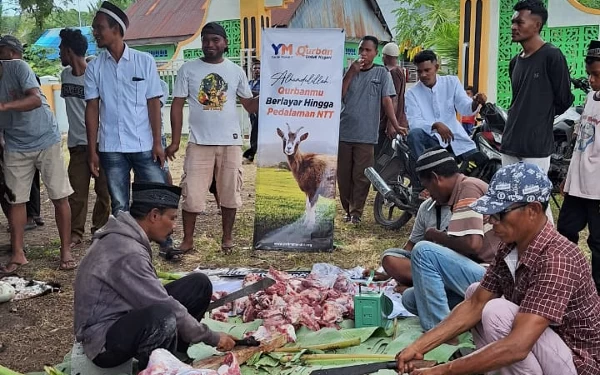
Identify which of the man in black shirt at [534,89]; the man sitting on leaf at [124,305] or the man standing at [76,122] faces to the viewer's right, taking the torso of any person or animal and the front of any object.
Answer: the man sitting on leaf

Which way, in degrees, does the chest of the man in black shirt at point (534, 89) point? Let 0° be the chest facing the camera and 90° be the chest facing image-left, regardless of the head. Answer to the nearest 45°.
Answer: approximately 45°

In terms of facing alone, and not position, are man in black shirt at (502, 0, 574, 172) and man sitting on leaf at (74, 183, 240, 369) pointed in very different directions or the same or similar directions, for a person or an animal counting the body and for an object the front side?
very different directions

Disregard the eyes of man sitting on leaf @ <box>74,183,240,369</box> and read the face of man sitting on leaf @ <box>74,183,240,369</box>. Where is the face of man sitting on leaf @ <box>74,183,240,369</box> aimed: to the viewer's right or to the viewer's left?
to the viewer's right

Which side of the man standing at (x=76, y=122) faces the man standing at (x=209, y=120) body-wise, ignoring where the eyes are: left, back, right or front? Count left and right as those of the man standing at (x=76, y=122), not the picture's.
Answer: left

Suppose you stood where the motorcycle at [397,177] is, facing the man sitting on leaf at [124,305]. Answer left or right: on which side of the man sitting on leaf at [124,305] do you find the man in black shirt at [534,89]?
left

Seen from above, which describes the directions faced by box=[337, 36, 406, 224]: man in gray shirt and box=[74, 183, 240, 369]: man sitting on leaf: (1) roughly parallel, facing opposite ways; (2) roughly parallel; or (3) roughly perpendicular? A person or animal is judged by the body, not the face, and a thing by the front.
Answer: roughly perpendicular

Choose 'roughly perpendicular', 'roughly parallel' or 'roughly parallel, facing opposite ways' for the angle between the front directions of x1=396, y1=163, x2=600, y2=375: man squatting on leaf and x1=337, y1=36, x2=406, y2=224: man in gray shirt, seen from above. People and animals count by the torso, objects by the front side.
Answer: roughly perpendicular

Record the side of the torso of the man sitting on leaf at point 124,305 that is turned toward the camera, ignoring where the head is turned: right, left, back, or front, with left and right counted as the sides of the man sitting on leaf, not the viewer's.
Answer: right

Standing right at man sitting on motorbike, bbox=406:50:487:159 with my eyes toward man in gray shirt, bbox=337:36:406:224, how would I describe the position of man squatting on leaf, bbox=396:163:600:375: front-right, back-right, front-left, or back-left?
back-left

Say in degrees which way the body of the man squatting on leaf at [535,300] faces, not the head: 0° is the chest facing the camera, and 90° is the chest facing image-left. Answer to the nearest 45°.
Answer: approximately 90°

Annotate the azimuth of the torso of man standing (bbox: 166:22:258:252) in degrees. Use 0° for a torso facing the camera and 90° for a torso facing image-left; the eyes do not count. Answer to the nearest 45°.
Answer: approximately 0°

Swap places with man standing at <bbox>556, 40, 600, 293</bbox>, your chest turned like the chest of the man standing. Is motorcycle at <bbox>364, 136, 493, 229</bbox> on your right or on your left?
on your right
